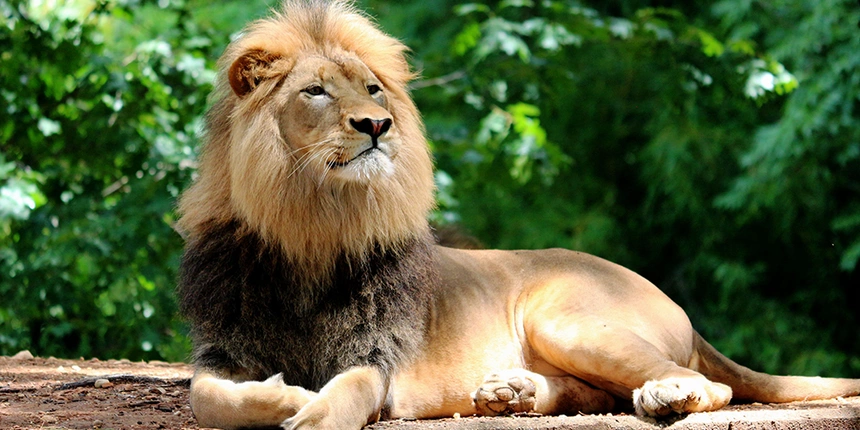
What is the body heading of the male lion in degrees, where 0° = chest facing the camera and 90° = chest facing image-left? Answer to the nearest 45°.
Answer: approximately 45°
